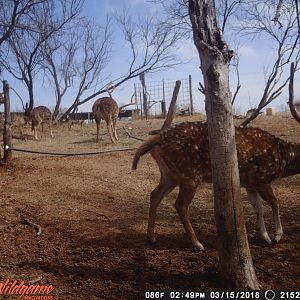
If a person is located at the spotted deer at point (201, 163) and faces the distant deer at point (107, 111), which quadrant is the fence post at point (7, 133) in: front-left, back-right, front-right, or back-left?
front-left

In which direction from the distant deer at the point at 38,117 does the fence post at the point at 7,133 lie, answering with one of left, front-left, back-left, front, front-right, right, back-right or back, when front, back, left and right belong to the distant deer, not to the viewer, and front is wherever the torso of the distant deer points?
left

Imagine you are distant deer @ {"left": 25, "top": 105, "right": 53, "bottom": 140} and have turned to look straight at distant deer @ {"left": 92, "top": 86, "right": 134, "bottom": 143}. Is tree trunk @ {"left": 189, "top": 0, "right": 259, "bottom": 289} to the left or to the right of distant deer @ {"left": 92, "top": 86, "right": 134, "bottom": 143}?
right

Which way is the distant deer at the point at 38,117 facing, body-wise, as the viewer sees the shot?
to the viewer's left

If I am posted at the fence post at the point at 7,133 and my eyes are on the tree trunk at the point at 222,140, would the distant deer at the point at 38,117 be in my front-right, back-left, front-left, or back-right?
back-left

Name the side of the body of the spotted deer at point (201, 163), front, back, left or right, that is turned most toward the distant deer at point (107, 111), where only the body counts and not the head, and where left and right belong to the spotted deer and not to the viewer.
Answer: left

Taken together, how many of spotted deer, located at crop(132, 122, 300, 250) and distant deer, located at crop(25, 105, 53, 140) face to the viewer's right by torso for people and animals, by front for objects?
1

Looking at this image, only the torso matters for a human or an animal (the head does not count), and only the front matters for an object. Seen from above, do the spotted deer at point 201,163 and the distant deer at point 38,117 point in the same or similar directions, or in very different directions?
very different directions

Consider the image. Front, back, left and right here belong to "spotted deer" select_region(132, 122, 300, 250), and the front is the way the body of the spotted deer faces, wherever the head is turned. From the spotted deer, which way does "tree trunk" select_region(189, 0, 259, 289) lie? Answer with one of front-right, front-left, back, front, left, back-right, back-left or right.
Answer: right

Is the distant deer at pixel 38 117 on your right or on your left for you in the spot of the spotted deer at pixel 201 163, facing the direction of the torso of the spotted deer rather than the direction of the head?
on your left

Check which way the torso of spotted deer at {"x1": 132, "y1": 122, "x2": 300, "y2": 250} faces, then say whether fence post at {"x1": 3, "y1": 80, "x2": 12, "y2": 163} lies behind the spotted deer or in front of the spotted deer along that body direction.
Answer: behind

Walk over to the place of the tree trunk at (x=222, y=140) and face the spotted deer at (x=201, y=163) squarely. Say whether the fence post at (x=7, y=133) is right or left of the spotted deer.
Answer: left

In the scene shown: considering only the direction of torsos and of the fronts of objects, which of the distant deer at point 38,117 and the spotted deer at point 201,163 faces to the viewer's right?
the spotted deer

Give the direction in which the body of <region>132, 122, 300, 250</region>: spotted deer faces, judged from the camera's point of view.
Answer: to the viewer's right

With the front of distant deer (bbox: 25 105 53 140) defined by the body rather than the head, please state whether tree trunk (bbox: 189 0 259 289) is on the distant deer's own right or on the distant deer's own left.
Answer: on the distant deer's own left
